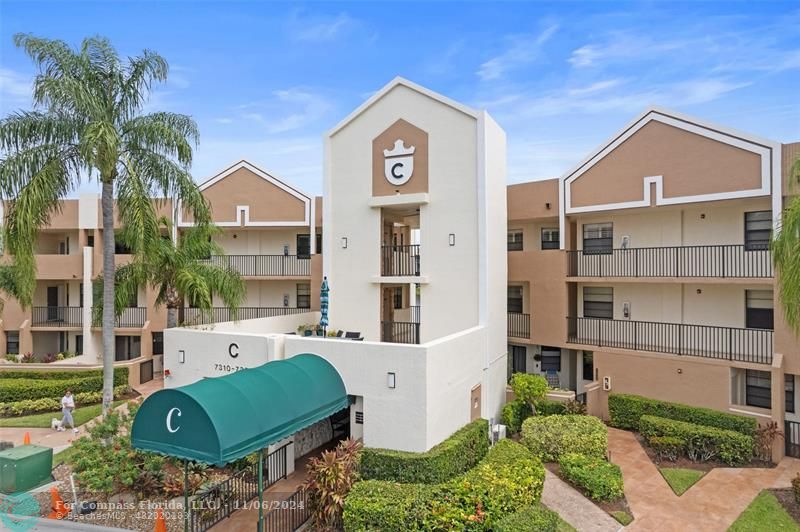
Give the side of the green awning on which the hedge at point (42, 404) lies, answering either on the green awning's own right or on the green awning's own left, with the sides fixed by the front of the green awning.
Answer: on the green awning's own right

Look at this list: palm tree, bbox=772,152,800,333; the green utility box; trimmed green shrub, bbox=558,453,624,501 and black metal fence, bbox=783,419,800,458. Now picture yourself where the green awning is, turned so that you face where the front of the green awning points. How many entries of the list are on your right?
1

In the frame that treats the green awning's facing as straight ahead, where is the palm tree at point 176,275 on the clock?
The palm tree is roughly at 4 o'clock from the green awning.

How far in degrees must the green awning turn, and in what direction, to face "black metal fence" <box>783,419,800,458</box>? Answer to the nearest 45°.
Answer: approximately 135° to its left

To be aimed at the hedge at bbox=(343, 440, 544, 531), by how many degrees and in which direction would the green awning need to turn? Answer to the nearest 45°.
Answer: approximately 135° to its left

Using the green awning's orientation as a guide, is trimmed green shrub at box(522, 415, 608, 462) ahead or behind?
behind

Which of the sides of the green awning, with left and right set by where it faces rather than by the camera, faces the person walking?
right

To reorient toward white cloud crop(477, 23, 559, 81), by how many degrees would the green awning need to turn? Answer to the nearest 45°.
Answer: approximately 180°

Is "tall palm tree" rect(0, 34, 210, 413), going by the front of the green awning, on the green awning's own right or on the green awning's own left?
on the green awning's own right

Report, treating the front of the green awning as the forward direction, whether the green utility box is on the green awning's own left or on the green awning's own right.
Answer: on the green awning's own right

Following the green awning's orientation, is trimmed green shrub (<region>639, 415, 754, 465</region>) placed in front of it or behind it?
behind

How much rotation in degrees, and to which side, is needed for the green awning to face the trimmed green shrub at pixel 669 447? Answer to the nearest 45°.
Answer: approximately 135° to its left
